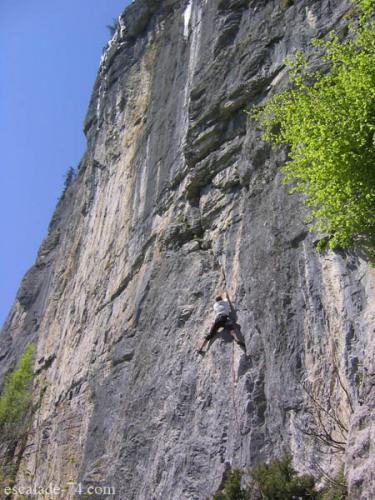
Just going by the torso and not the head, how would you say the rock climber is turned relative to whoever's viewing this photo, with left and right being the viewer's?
facing away from the viewer

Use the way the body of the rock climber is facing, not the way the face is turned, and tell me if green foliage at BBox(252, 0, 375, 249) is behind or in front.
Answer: behind

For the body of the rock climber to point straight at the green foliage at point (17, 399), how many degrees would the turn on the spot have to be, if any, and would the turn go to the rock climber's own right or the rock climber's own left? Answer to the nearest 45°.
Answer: approximately 45° to the rock climber's own left
